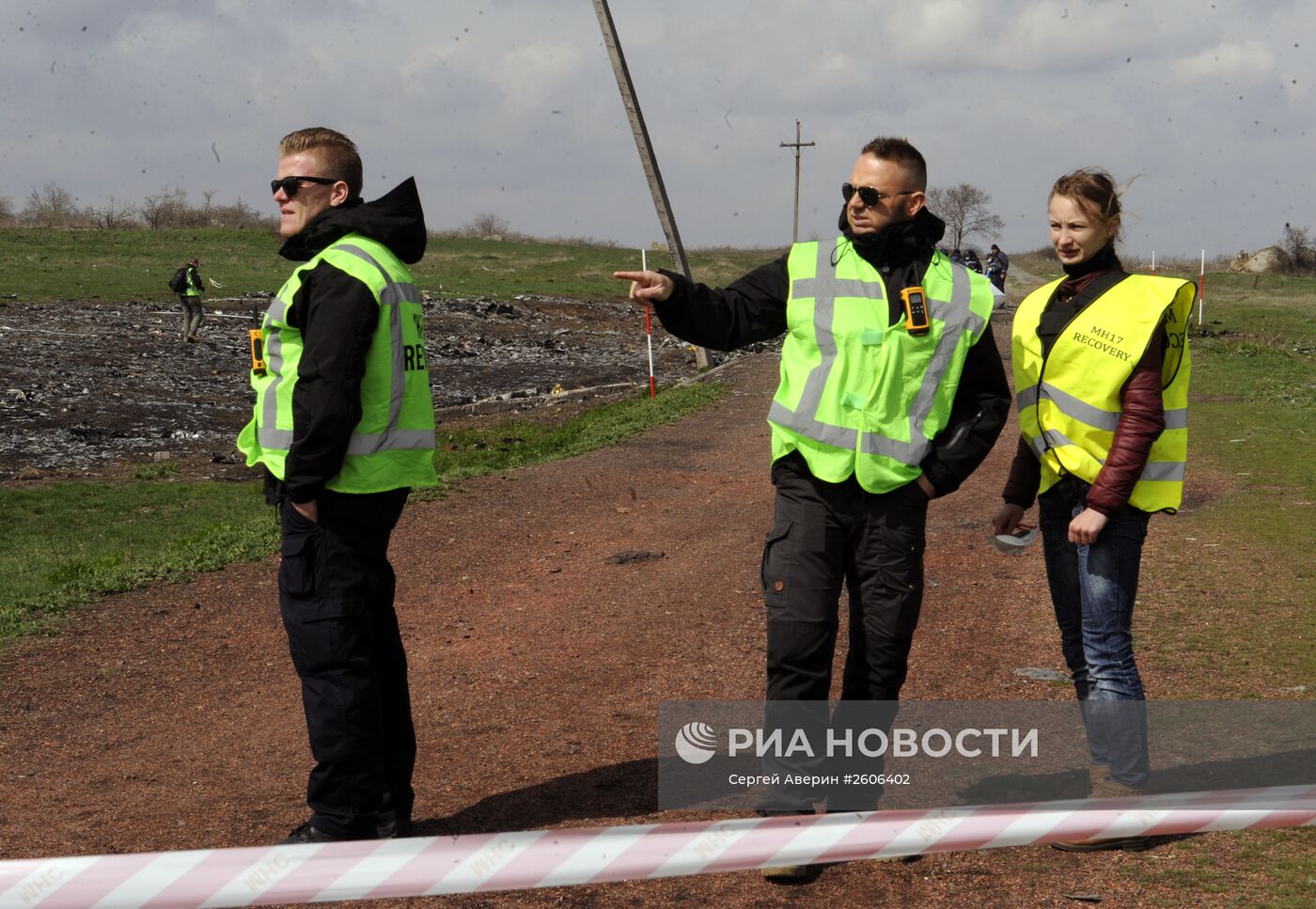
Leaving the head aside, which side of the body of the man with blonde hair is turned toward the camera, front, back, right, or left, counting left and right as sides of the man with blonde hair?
left

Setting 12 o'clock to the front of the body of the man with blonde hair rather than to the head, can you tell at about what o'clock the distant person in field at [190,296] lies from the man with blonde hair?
The distant person in field is roughly at 3 o'clock from the man with blonde hair.

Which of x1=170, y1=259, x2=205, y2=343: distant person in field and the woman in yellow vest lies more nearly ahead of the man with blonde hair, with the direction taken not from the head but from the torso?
the distant person in field

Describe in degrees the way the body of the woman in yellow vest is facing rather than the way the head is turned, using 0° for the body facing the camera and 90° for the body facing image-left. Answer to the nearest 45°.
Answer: approximately 45°
